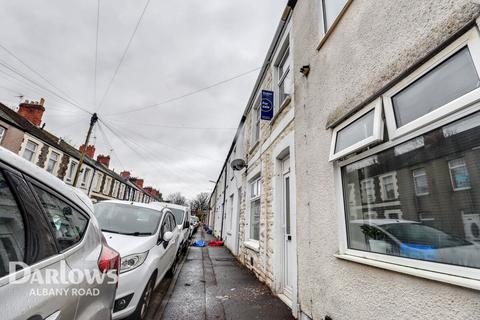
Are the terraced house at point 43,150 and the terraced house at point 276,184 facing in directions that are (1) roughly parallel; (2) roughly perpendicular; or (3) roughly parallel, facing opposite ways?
roughly parallel, facing opposite ways

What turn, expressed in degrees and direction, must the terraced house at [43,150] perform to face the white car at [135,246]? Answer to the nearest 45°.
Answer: approximately 45° to its right

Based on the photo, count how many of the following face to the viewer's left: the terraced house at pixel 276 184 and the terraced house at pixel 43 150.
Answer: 1

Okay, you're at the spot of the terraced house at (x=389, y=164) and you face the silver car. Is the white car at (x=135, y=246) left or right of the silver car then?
right

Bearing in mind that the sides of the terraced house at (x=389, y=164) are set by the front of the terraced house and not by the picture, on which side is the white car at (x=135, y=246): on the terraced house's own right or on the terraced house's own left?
on the terraced house's own right

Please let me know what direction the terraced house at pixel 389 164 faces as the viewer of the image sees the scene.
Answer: facing the viewer and to the left of the viewer

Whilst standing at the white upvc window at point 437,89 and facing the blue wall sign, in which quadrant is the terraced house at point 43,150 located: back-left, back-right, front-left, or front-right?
front-left

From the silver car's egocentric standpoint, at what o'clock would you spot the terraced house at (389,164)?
The terraced house is roughly at 8 o'clock from the silver car.

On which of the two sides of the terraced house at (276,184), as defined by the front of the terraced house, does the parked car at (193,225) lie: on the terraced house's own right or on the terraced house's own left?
on the terraced house's own right

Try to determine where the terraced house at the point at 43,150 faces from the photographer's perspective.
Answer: facing the viewer and to the right of the viewer

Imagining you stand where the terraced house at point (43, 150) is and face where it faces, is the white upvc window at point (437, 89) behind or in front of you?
in front

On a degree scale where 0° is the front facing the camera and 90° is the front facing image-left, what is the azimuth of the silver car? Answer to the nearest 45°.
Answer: approximately 45°

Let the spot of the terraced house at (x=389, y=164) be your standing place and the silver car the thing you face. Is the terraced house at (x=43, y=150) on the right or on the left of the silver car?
right

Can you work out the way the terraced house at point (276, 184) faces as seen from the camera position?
facing to the left of the viewer
